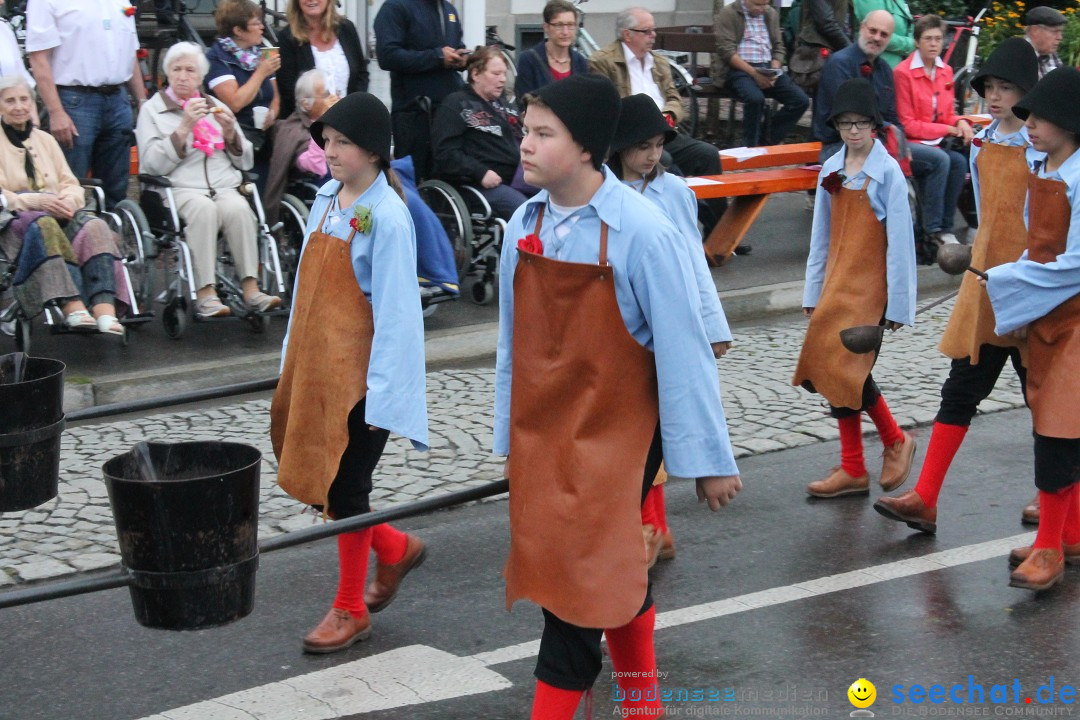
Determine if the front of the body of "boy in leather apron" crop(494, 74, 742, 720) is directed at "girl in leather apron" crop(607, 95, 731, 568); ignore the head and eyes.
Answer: no

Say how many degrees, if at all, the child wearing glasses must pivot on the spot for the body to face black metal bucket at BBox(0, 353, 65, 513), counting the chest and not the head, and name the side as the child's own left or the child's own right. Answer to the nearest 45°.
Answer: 0° — they already face it

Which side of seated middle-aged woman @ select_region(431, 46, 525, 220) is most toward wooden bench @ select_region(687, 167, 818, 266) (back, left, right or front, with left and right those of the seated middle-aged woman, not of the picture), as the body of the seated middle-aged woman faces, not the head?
left

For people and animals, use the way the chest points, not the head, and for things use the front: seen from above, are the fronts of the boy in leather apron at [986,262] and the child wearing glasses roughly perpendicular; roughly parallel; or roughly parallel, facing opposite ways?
roughly parallel

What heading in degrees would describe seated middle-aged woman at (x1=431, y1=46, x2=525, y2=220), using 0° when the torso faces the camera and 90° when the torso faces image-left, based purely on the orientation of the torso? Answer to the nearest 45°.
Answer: approximately 315°

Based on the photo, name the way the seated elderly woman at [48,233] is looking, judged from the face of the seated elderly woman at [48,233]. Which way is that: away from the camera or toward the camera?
toward the camera

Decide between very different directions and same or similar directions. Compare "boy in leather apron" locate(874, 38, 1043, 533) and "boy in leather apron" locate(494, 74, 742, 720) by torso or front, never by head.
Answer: same or similar directions

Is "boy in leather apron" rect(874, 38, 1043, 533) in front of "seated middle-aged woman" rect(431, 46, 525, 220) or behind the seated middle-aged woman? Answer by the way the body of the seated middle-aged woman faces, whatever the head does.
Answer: in front

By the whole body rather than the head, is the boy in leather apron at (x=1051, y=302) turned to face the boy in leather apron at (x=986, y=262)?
no

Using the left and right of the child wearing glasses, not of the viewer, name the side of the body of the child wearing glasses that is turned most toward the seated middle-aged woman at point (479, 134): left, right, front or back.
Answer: right

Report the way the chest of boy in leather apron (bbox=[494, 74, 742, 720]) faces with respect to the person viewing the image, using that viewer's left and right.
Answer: facing the viewer and to the left of the viewer

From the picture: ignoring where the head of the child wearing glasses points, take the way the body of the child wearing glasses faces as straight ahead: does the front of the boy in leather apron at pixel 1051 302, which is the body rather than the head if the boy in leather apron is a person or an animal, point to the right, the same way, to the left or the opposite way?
the same way

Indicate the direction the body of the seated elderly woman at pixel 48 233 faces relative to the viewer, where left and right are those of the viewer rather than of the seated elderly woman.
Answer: facing the viewer and to the right of the viewer

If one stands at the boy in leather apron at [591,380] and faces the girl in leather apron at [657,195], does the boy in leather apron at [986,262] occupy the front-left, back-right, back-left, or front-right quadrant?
front-right

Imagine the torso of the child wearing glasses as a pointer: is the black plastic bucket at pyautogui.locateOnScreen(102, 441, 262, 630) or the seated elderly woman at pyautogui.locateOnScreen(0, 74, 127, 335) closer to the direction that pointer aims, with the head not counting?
the black plastic bucket

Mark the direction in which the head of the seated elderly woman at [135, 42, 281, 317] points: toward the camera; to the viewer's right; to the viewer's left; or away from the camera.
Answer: toward the camera

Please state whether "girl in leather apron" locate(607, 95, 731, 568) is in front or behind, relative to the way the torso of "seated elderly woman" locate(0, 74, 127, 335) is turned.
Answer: in front

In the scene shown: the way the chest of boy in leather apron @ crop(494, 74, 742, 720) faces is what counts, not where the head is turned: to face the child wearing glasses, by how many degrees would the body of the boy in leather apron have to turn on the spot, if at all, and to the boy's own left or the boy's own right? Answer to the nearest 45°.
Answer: approximately 135° to the boy's own right
